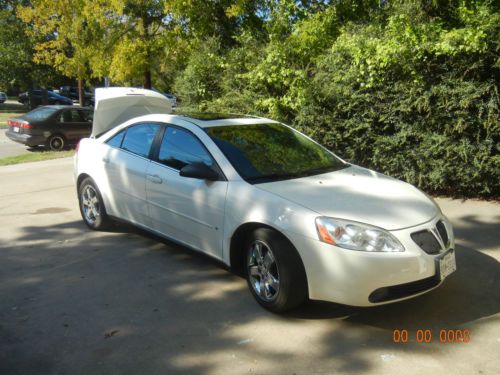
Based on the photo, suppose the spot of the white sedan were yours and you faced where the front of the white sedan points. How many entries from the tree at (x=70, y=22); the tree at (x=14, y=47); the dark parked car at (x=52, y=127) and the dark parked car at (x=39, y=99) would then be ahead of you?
0

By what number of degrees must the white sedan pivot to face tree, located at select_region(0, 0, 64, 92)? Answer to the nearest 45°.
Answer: approximately 180°

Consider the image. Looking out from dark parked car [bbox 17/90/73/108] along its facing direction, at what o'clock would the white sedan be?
The white sedan is roughly at 3 o'clock from the dark parked car.

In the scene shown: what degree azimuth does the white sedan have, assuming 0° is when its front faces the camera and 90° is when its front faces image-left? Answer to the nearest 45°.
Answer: approximately 315°

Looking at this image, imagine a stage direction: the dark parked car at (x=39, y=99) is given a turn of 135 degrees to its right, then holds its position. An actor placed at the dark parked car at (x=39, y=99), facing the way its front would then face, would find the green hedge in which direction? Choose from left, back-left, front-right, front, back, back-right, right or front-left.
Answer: front-left

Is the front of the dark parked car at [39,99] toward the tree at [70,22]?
no

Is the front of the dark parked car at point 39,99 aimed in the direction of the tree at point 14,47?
no

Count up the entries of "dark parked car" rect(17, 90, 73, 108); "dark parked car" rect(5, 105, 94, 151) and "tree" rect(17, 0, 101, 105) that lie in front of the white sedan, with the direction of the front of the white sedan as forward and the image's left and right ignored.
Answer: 0

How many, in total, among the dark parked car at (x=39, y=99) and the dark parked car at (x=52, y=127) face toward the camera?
0

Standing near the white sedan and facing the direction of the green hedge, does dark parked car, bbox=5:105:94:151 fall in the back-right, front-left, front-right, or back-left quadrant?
front-left

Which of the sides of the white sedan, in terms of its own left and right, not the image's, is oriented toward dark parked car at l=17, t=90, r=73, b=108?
back

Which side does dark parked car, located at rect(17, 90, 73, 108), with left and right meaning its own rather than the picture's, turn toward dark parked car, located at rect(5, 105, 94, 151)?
right

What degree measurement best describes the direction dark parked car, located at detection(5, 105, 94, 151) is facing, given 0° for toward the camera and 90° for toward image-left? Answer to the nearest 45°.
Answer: approximately 225°
